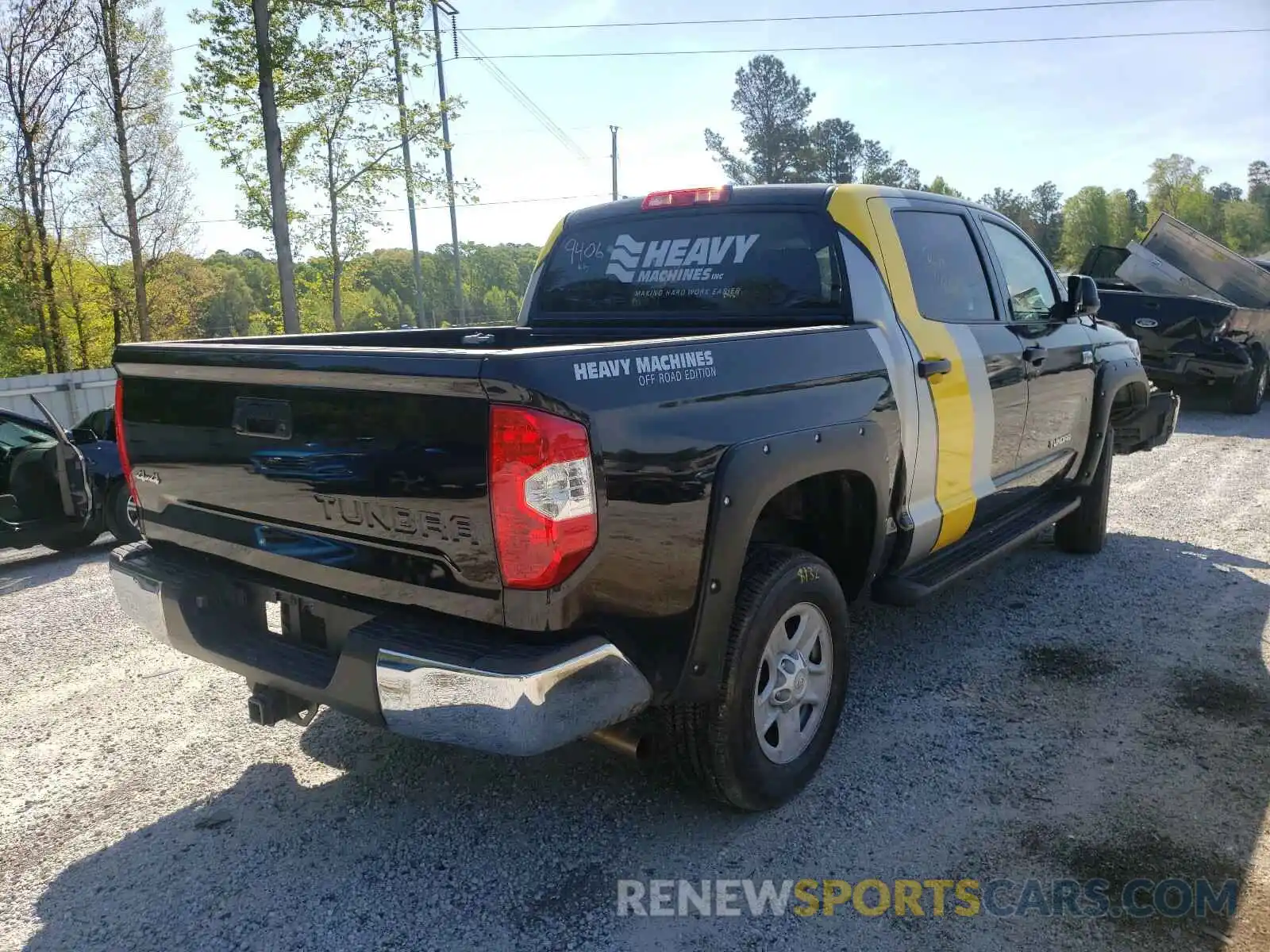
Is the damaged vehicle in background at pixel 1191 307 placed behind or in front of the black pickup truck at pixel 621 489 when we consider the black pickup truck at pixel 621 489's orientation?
in front

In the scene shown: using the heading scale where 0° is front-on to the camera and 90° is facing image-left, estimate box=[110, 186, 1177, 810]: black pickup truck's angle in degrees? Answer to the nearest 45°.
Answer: approximately 225°

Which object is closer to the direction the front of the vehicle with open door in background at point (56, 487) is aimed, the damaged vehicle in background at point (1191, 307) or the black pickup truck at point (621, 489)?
the damaged vehicle in background

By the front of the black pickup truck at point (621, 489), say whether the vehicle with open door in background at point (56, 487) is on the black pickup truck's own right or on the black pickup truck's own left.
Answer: on the black pickup truck's own left
